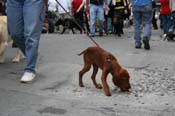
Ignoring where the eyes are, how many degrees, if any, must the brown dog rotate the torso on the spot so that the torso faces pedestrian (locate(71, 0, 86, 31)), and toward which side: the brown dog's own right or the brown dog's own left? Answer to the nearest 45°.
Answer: approximately 135° to the brown dog's own left

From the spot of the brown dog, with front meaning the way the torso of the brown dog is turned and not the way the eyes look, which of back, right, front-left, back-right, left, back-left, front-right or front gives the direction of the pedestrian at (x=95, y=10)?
back-left

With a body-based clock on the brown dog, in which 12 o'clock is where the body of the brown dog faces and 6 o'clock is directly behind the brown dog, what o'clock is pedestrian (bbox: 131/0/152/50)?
The pedestrian is roughly at 8 o'clock from the brown dog.

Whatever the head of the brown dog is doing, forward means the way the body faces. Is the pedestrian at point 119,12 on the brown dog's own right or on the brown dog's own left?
on the brown dog's own left

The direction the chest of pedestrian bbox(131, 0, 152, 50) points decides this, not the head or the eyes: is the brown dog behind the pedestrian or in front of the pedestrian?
behind

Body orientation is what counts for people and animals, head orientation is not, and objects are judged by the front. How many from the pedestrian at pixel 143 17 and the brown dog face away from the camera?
1

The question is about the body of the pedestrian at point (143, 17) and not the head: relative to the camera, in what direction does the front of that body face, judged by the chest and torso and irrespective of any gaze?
away from the camera
